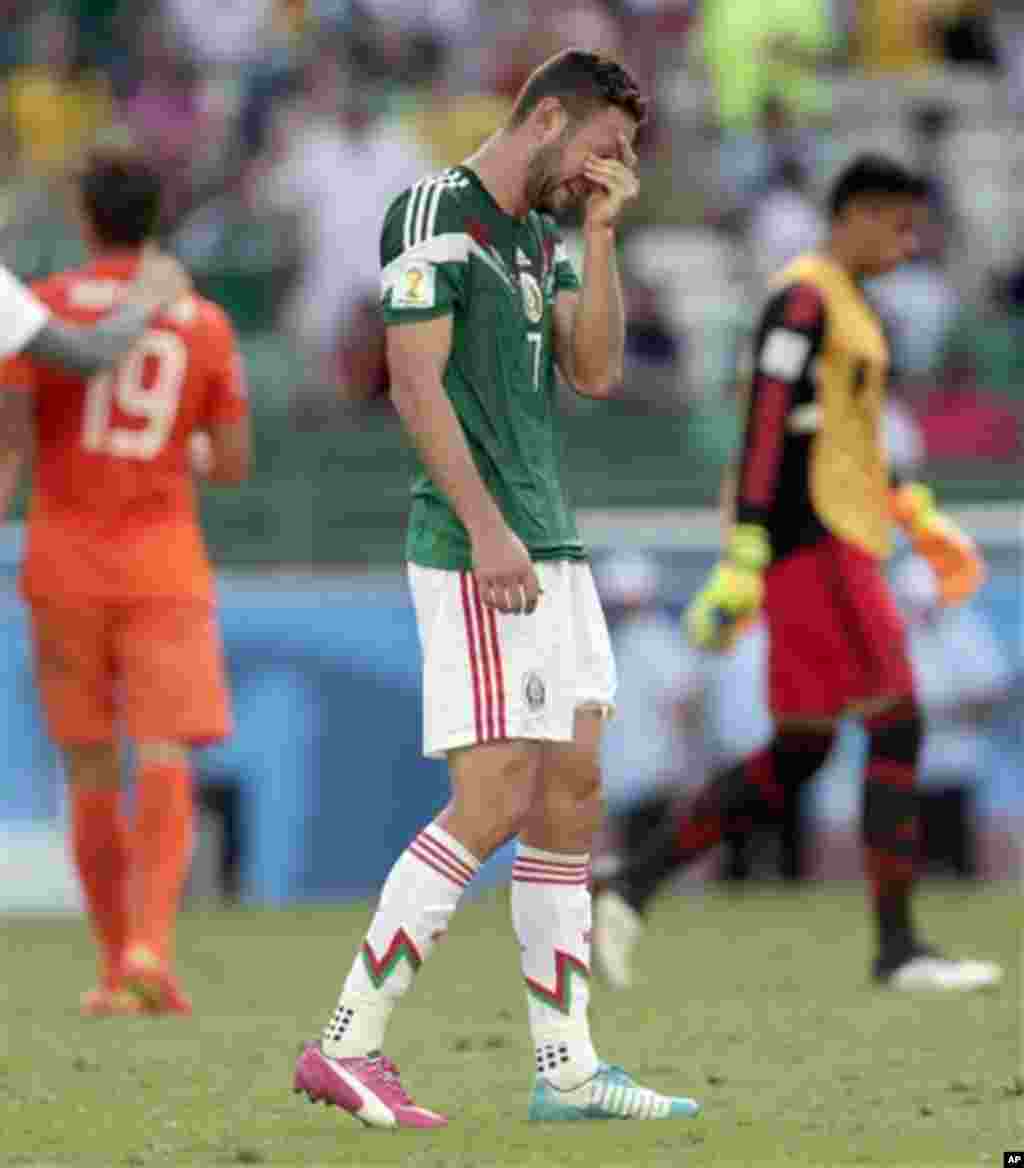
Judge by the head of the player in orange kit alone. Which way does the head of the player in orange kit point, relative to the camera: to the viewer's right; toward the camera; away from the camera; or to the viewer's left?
away from the camera

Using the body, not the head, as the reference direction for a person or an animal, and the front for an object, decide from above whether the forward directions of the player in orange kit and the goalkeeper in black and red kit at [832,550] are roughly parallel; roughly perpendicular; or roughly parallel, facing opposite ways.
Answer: roughly perpendicular

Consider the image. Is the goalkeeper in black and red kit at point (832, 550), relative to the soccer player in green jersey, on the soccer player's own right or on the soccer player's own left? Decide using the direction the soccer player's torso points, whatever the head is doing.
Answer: on the soccer player's own left

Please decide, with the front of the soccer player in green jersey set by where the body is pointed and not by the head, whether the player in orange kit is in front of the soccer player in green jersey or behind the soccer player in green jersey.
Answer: behind

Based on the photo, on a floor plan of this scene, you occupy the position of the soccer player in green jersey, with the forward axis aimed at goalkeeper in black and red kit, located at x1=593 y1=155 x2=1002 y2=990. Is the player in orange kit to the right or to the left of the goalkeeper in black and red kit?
left

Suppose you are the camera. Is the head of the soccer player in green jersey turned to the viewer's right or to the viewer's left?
to the viewer's right

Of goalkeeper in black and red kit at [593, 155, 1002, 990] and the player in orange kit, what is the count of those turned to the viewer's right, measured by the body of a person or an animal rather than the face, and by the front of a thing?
1

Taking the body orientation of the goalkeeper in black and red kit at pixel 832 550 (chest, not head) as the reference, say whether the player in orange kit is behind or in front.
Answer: behind

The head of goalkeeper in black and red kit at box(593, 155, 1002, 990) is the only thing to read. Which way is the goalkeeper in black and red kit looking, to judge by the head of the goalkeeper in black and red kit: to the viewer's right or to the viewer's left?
to the viewer's right

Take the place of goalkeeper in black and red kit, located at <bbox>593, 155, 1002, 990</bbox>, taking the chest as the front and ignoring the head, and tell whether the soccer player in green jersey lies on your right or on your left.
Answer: on your right

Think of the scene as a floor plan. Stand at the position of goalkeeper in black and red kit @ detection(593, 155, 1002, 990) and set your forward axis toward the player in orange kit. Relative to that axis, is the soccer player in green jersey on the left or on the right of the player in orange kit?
left

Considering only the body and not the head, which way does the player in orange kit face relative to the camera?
away from the camera

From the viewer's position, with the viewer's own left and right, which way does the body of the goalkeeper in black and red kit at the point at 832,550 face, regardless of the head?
facing to the right of the viewer

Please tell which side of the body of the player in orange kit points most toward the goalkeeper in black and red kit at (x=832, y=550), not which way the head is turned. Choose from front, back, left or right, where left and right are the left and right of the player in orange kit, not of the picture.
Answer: right
